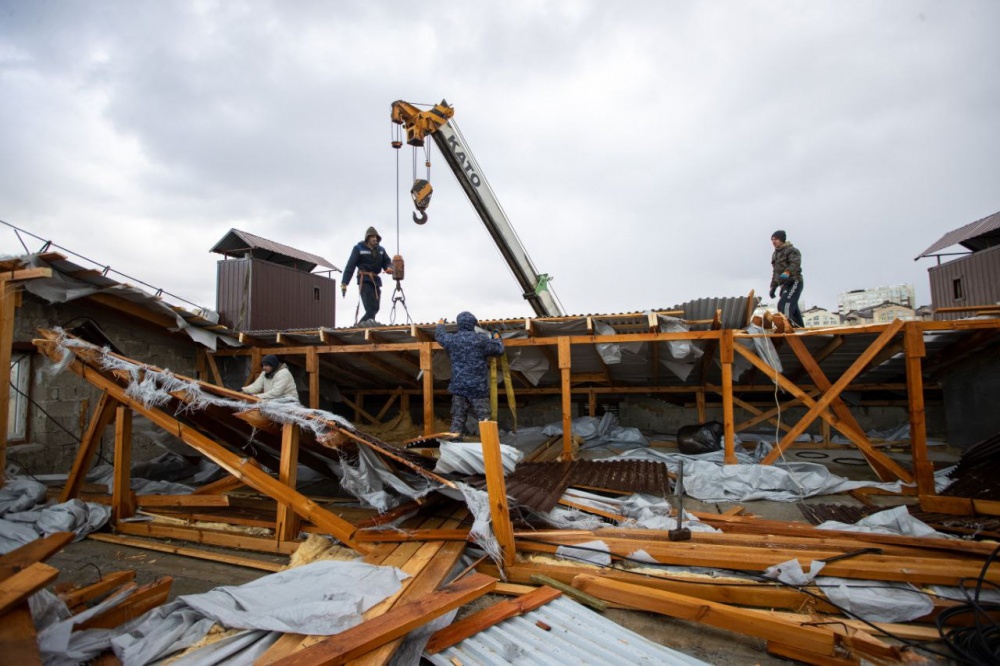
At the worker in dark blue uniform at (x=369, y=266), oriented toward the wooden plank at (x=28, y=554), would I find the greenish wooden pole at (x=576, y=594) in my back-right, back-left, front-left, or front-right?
front-left

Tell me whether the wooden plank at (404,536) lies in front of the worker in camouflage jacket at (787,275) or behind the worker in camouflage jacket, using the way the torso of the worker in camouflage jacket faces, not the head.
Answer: in front

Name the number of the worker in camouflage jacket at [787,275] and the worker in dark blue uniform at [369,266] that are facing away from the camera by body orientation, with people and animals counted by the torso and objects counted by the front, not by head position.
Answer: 0

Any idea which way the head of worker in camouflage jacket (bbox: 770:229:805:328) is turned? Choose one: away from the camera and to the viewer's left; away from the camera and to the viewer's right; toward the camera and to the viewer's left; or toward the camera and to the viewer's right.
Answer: toward the camera and to the viewer's left

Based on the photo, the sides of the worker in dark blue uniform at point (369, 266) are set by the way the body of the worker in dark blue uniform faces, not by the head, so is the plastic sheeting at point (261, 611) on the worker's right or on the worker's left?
on the worker's right

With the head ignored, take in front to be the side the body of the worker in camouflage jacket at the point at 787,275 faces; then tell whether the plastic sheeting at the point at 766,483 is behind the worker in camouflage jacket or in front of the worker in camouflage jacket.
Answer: in front

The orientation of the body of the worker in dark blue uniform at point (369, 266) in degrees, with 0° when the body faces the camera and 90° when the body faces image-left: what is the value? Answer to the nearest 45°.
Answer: approximately 315°

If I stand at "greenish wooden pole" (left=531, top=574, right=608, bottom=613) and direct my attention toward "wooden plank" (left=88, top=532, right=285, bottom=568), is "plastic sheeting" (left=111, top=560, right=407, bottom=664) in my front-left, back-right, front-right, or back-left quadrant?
front-left

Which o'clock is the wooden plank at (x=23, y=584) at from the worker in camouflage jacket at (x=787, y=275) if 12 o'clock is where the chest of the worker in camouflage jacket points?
The wooden plank is roughly at 11 o'clock from the worker in camouflage jacket.

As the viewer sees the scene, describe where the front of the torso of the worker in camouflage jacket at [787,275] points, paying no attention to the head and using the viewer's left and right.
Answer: facing the viewer and to the left of the viewer

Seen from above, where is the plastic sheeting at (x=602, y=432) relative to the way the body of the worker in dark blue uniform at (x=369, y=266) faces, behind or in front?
in front

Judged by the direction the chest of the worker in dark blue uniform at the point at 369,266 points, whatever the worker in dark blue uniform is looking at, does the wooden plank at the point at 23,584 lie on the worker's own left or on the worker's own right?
on the worker's own right
